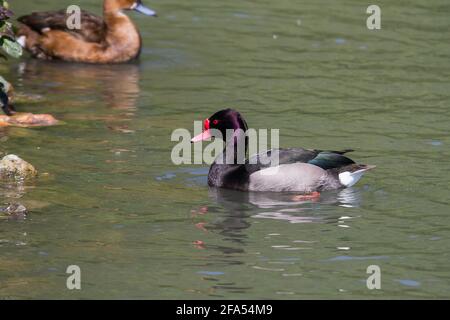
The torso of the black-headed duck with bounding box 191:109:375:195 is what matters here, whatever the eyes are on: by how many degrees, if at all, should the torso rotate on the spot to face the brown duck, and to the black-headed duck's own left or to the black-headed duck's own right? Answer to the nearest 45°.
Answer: approximately 45° to the black-headed duck's own right

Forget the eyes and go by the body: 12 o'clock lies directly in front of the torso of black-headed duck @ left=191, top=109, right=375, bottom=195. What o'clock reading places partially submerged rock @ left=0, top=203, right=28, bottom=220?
The partially submerged rock is roughly at 11 o'clock from the black-headed duck.

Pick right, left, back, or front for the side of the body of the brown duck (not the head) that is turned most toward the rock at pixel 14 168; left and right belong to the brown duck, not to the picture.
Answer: right

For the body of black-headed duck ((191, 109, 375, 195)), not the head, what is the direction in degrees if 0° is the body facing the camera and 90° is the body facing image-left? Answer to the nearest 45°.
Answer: approximately 90°

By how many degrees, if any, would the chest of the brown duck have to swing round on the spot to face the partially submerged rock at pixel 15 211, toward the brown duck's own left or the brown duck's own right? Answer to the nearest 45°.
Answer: approximately 90° to the brown duck's own right

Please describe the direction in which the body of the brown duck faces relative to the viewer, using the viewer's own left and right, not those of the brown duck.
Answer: facing to the right of the viewer

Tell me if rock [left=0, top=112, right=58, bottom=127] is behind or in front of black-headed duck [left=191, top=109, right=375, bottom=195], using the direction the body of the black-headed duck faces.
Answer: in front

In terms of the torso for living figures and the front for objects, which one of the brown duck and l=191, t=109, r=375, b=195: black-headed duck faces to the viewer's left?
the black-headed duck

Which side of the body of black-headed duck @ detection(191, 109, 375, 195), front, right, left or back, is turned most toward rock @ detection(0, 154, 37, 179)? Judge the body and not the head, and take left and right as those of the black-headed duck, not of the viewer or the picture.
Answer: front

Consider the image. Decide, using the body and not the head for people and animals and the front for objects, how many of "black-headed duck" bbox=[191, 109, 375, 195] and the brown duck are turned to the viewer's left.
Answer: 1

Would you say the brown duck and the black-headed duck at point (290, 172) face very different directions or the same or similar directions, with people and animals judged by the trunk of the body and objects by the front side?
very different directions

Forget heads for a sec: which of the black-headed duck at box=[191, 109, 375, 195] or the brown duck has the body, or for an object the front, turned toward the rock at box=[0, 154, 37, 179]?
the black-headed duck
